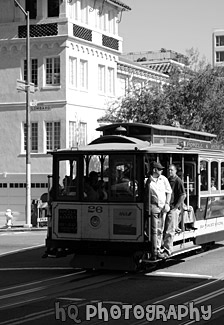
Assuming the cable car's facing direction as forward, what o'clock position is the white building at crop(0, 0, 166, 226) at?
The white building is roughly at 4 o'clock from the cable car.

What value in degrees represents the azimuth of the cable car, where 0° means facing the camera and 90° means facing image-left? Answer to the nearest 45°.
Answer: approximately 45°

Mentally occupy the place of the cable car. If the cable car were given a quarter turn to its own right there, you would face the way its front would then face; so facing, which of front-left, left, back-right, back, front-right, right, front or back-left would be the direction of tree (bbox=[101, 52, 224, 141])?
front-right

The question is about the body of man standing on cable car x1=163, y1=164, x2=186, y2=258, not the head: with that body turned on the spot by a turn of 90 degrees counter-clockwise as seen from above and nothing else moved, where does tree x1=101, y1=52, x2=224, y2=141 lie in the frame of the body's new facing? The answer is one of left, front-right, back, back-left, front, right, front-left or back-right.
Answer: back-left

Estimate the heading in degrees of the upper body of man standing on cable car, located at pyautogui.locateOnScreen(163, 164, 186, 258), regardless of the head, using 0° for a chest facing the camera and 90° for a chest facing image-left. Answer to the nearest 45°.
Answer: approximately 45°
